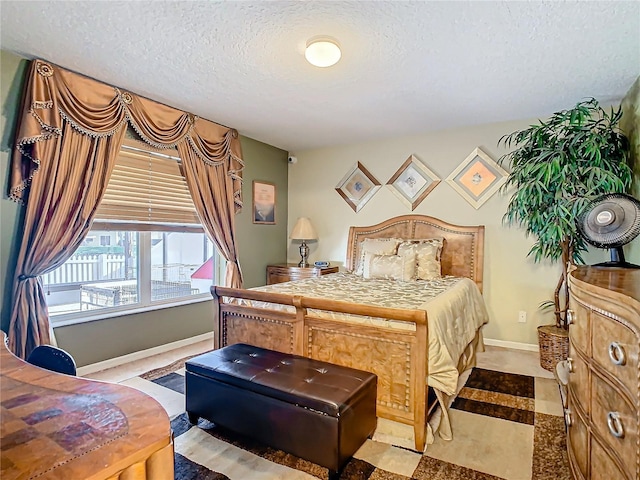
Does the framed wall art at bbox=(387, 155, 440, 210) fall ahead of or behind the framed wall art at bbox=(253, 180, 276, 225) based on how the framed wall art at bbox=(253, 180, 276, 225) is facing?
ahead

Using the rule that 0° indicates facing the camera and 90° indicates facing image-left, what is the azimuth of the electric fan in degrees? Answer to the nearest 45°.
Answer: approximately 45°

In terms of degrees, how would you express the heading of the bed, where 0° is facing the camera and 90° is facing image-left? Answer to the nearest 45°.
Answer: approximately 45°

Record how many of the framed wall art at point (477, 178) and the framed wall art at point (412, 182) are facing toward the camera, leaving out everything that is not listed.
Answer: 2

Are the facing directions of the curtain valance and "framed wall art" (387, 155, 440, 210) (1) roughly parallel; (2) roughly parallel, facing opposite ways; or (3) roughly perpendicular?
roughly perpendicular

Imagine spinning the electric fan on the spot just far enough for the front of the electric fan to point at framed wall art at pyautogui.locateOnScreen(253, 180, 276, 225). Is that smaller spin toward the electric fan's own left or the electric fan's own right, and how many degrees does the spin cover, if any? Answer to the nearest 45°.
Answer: approximately 45° to the electric fan's own right

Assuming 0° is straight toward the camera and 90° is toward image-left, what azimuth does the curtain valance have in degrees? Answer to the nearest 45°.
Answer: approximately 315°

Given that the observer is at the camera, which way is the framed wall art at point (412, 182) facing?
facing the viewer

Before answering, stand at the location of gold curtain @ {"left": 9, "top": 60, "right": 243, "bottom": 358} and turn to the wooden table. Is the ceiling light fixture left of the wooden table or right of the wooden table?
left

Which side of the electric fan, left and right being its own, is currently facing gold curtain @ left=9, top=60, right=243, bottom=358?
front

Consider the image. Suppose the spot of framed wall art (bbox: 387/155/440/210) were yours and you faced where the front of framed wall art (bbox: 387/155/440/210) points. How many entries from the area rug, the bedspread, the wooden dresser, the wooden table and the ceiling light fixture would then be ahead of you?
5

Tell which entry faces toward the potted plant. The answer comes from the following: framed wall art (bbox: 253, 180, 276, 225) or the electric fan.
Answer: the framed wall art

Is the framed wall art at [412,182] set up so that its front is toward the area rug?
yes

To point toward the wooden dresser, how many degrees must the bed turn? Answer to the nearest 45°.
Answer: approximately 90° to its left

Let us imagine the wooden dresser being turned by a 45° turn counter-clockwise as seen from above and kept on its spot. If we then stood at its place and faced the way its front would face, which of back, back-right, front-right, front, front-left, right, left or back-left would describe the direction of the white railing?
right

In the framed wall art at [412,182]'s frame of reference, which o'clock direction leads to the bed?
The bed is roughly at 12 o'clock from the framed wall art.

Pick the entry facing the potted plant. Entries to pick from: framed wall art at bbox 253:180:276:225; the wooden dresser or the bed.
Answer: the framed wall art

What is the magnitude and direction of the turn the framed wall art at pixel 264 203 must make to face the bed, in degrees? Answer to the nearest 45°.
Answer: approximately 45° to its right

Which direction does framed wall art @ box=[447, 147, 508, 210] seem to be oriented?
toward the camera

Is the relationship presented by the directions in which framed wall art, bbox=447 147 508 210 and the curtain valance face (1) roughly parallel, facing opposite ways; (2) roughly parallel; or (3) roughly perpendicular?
roughly perpendicular
